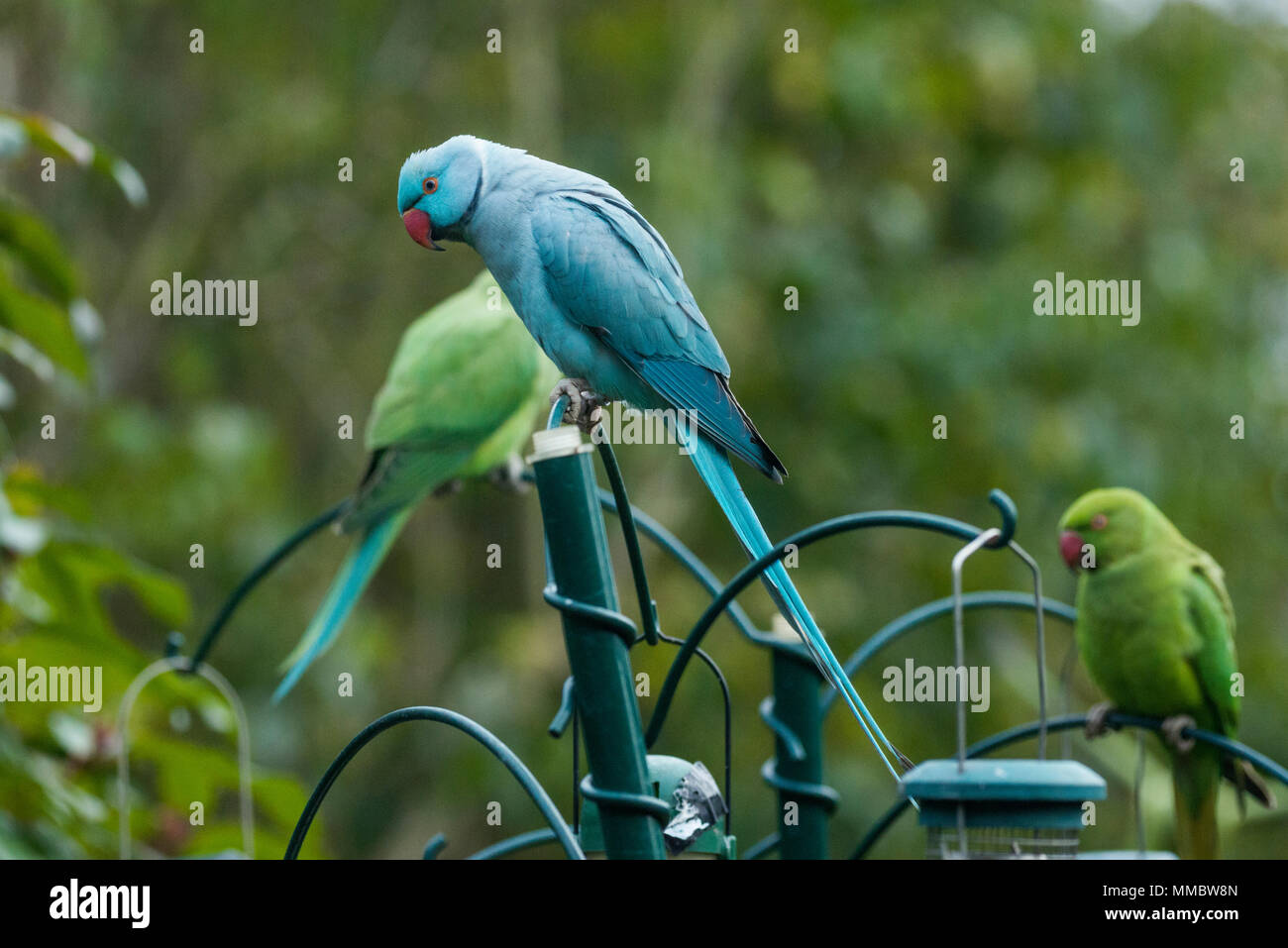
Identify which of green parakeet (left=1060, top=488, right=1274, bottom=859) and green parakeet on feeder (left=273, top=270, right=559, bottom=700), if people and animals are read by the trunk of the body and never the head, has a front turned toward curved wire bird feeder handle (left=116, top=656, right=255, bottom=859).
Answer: the green parakeet

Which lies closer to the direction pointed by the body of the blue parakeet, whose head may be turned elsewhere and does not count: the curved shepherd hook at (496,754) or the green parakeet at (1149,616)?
the curved shepherd hook

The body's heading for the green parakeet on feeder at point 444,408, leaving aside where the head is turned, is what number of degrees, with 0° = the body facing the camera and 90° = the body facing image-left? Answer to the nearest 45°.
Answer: approximately 270°

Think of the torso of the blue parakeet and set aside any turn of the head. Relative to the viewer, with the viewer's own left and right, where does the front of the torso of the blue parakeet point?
facing to the left of the viewer
